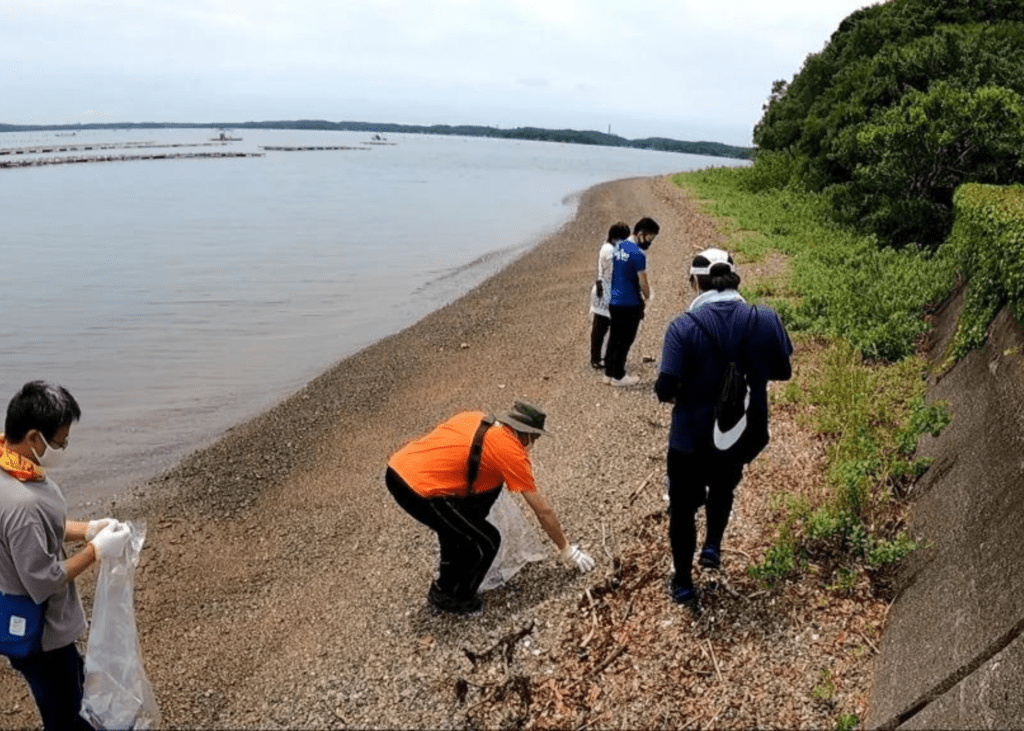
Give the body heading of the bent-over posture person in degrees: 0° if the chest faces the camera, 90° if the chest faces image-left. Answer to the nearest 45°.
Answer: approximately 270°

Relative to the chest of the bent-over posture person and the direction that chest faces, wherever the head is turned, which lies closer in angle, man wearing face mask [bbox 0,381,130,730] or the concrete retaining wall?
the concrete retaining wall

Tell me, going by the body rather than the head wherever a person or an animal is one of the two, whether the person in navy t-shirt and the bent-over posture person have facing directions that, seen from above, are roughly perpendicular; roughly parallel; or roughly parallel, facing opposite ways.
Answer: roughly perpendicular

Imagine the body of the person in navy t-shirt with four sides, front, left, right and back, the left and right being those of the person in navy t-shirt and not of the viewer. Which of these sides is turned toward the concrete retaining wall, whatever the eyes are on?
right

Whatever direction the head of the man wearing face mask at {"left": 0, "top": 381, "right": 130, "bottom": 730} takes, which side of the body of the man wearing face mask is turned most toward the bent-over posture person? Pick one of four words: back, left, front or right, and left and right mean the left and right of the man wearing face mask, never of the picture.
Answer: front

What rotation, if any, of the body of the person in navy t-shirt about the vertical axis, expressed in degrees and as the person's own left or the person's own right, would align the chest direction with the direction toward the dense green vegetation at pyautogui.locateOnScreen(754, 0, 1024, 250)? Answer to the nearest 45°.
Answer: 0° — they already face it

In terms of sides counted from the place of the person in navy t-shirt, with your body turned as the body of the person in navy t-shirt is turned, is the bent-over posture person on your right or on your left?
on your left

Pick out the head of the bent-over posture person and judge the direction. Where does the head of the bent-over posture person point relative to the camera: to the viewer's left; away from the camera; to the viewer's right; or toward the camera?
to the viewer's right

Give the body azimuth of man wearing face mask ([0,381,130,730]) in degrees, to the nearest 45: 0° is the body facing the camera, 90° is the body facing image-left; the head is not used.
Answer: approximately 270°

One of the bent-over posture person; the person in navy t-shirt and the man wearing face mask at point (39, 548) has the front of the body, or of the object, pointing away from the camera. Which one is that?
the person in navy t-shirt

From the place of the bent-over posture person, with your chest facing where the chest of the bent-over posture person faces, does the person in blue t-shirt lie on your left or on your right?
on your left

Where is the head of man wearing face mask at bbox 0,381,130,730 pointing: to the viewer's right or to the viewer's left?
to the viewer's right

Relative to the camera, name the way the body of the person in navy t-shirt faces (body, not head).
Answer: away from the camera
